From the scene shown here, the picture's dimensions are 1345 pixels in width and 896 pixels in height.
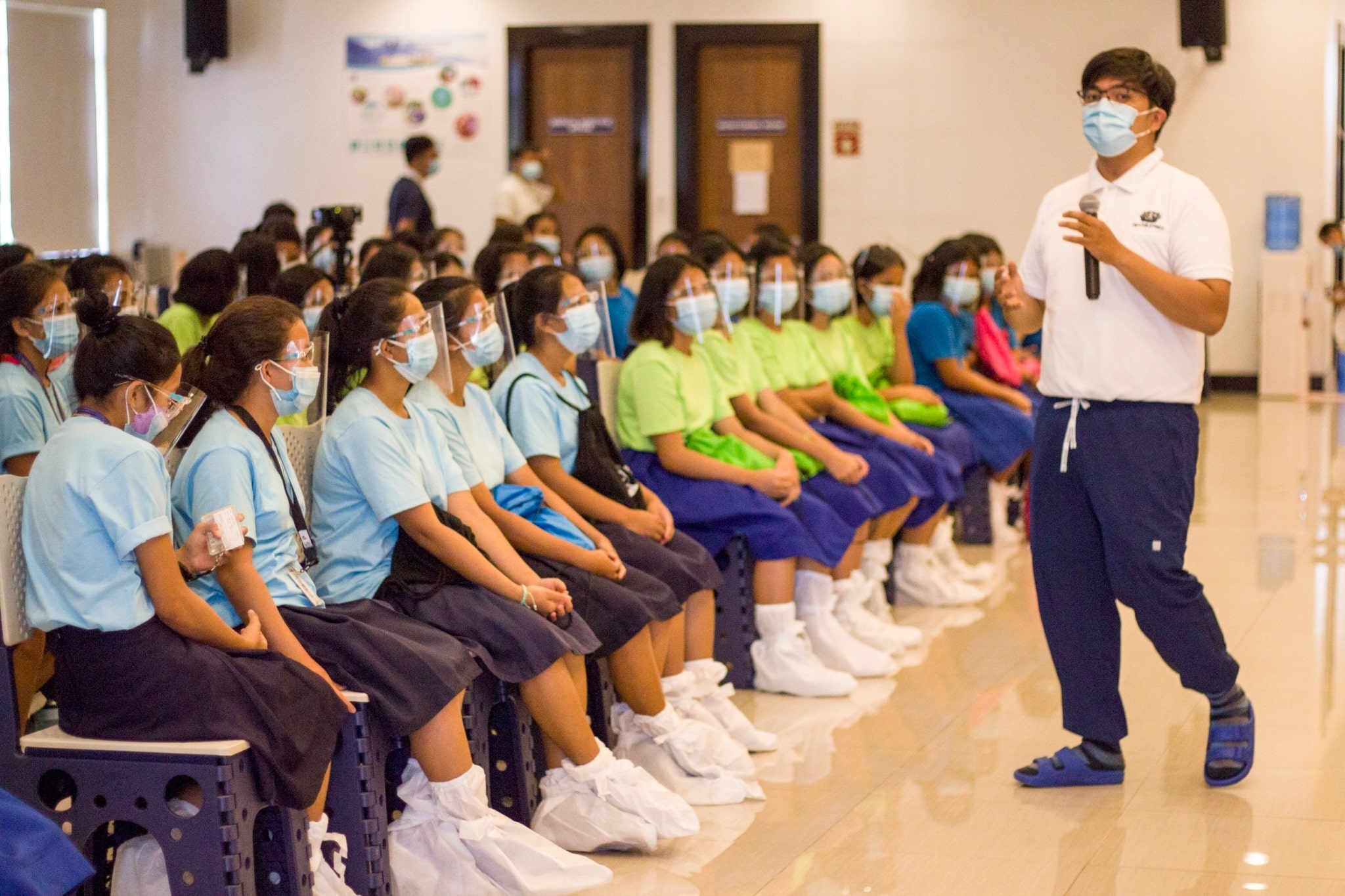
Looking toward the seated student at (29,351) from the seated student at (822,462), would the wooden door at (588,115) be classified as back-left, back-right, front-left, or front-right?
back-right

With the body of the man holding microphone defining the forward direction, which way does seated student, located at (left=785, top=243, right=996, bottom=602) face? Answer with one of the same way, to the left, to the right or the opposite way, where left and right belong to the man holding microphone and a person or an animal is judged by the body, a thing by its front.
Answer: to the left

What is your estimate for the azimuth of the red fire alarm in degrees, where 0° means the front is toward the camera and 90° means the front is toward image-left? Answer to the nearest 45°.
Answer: approximately 0°

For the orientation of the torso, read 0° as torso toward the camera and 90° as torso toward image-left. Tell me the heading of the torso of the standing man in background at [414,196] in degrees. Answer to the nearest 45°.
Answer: approximately 270°

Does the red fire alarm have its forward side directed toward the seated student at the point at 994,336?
yes

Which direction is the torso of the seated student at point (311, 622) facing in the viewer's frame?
to the viewer's right

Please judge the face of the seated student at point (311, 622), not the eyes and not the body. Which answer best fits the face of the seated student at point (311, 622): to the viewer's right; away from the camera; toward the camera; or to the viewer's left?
to the viewer's right

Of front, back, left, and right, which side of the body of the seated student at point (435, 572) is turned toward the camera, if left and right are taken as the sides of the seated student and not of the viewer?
right

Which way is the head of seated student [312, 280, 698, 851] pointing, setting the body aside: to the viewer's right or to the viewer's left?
to the viewer's right

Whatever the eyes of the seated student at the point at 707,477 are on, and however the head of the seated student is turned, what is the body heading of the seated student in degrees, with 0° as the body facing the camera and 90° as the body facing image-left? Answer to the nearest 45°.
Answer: approximately 315°
